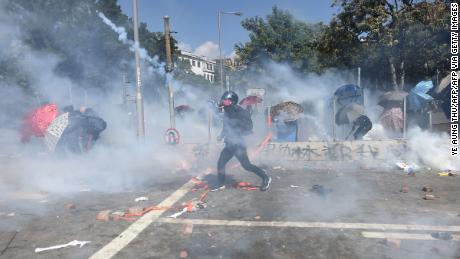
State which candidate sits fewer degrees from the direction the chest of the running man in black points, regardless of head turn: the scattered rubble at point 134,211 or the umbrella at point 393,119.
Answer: the scattered rubble

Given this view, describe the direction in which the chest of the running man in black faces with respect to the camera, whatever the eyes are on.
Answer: to the viewer's left

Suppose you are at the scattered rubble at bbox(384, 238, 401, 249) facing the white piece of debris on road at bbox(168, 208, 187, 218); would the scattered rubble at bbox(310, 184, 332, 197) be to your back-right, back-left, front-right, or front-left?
front-right

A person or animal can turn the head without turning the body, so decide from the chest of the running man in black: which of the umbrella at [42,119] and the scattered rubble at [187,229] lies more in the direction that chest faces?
the umbrella

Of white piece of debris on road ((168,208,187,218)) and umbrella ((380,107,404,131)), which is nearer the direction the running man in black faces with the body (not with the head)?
the white piece of debris on road

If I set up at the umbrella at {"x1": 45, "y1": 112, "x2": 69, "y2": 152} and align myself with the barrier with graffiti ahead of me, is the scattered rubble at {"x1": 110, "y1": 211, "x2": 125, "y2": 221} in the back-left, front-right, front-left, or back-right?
front-right

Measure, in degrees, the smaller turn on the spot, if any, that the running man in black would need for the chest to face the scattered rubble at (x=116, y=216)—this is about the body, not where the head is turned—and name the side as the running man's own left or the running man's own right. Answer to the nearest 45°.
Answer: approximately 45° to the running man's own left

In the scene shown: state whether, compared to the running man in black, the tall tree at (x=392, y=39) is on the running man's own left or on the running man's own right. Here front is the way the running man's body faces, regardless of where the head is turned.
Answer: on the running man's own right

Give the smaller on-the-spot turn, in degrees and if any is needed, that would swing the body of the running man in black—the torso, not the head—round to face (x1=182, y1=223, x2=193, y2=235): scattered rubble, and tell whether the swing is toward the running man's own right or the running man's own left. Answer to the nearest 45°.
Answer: approximately 90° to the running man's own left
